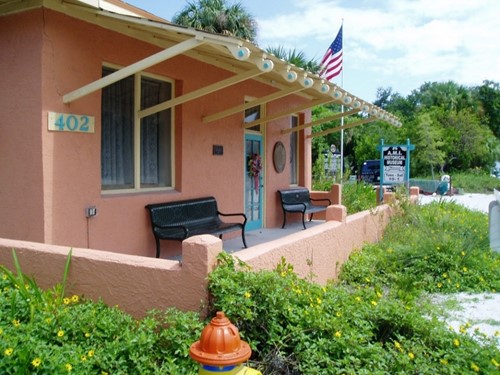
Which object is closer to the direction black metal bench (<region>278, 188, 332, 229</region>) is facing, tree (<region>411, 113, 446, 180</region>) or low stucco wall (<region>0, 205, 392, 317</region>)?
the low stucco wall

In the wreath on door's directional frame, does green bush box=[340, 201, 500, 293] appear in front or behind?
in front

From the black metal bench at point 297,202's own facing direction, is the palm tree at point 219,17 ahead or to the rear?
to the rear

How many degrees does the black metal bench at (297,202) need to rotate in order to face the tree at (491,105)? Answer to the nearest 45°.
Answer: approximately 90° to its left

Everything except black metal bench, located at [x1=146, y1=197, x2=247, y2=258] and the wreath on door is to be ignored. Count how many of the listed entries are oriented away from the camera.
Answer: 0

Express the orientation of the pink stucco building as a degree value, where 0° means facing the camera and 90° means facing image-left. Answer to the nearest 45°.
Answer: approximately 315°

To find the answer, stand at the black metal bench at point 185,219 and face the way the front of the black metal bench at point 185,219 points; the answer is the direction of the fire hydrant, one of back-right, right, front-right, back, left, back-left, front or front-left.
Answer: front-right

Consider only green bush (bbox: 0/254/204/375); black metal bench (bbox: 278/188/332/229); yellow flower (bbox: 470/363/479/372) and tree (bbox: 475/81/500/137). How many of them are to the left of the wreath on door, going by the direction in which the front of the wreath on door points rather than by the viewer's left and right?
2

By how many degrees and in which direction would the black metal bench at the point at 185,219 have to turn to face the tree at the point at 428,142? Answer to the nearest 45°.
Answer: approximately 90° to its left

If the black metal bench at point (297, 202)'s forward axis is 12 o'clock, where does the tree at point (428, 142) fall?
The tree is roughly at 8 o'clock from the black metal bench.

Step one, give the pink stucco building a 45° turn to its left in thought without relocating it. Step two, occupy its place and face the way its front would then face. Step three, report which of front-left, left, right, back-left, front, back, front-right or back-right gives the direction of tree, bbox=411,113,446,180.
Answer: front-left

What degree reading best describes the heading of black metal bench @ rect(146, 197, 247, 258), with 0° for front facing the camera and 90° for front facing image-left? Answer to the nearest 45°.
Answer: approximately 315°

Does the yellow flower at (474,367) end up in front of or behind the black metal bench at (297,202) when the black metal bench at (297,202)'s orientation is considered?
in front

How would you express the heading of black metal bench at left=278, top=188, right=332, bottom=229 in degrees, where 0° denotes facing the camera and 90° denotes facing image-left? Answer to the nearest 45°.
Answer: approximately 315°

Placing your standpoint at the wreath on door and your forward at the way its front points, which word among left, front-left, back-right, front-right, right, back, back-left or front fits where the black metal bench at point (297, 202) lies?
left
